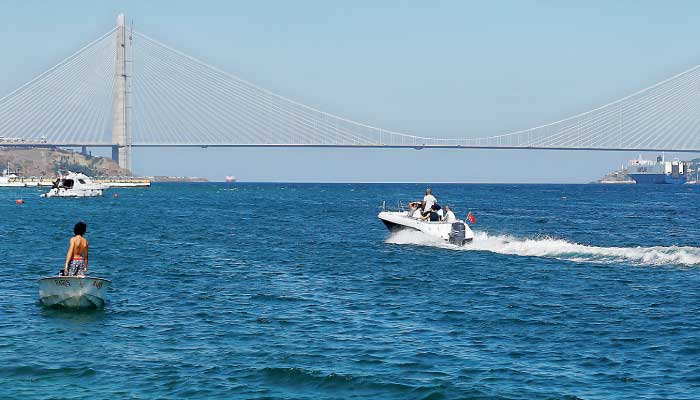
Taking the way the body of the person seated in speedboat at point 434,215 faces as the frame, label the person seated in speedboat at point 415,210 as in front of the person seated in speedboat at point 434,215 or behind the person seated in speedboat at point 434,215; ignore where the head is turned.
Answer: in front

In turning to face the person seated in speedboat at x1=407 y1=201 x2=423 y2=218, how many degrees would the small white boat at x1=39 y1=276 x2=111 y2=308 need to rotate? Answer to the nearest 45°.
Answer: approximately 135° to its left

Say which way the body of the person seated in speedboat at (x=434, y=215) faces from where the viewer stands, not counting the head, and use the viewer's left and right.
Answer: facing away from the viewer and to the left of the viewer

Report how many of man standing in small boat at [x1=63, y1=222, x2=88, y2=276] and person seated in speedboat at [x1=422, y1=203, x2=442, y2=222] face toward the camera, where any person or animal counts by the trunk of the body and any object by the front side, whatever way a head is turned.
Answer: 0

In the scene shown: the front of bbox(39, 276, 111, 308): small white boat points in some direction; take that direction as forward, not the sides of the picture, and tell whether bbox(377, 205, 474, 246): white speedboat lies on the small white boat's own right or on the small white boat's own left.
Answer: on the small white boat's own left

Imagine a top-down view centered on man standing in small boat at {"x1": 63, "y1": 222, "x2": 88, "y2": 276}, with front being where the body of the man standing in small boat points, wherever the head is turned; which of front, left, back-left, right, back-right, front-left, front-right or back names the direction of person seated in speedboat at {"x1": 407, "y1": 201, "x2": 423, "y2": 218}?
front-right
